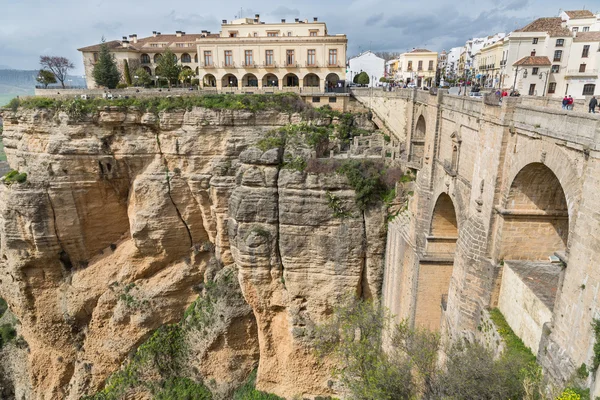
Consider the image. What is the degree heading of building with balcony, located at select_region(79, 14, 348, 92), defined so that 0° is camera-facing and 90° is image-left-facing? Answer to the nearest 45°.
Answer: approximately 0°

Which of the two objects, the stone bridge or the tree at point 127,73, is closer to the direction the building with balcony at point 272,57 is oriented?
the stone bridge

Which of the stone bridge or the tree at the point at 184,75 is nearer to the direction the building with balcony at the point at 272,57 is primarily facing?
the stone bridge

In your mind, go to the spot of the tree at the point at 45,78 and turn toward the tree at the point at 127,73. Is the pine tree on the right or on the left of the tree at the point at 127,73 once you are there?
right

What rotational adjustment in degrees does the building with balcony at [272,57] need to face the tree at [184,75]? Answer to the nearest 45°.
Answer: approximately 135° to its right

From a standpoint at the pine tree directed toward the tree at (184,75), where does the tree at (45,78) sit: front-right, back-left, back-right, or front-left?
back-left

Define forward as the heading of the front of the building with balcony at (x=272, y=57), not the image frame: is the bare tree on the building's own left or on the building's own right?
on the building's own right

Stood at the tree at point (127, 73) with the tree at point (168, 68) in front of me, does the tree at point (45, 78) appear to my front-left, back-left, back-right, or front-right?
back-right

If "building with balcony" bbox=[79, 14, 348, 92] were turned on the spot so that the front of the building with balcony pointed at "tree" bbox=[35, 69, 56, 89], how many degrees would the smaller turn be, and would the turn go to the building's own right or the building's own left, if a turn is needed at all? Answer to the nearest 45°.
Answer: approximately 90° to the building's own right

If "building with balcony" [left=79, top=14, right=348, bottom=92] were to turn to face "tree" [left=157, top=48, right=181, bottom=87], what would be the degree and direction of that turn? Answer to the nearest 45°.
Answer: approximately 90° to its right

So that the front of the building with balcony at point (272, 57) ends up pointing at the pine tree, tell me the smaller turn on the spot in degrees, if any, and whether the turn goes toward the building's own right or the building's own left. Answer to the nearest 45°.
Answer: approximately 90° to the building's own right

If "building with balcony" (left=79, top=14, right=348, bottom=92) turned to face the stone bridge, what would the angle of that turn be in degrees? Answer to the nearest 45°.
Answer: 0° — it already faces it

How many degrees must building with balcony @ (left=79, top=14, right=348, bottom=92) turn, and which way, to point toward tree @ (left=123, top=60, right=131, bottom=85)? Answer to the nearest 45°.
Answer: approximately 135° to its right
